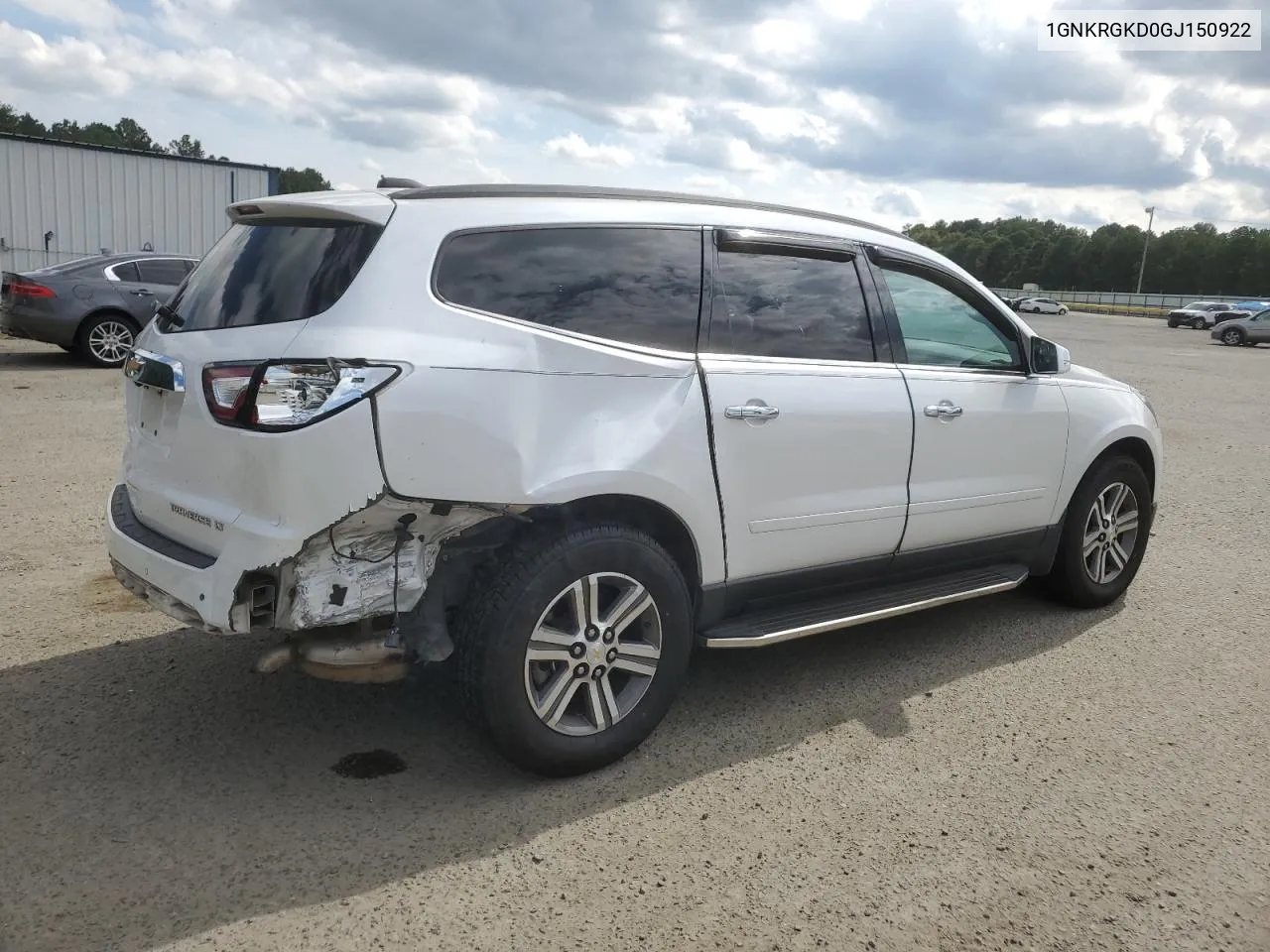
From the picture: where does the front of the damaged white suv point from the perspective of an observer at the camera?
facing away from the viewer and to the right of the viewer

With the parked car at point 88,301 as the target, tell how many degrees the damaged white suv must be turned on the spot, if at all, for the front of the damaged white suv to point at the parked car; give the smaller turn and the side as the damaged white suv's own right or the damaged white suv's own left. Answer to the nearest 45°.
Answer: approximately 90° to the damaged white suv's own left

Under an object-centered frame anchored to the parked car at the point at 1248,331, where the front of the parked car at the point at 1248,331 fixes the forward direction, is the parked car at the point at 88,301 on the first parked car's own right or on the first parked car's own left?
on the first parked car's own left

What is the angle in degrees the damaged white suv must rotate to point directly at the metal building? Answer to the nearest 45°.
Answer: approximately 90° to its left

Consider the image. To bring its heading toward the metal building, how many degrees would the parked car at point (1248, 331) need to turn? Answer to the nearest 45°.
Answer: approximately 45° to its left

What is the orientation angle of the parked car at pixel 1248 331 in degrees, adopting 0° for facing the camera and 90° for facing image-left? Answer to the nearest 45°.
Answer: approximately 90°

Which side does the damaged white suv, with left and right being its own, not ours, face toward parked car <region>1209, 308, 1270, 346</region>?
front

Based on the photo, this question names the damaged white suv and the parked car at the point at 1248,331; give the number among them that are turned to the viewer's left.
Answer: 1

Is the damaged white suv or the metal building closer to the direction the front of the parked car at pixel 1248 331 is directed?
the metal building

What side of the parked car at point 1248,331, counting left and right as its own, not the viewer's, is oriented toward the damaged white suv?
left
